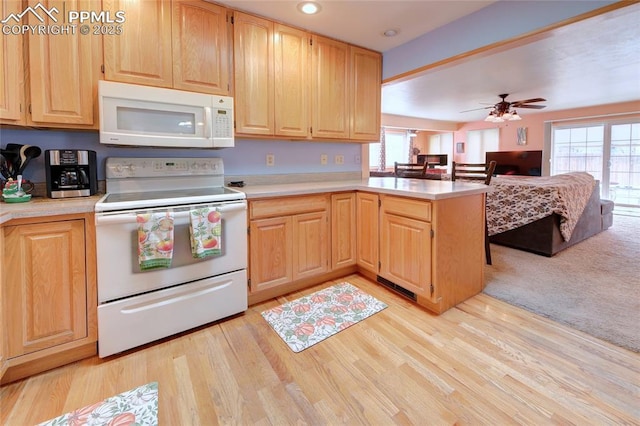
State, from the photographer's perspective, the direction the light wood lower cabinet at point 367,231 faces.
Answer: facing the viewer and to the left of the viewer

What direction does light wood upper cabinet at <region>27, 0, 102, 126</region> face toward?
toward the camera

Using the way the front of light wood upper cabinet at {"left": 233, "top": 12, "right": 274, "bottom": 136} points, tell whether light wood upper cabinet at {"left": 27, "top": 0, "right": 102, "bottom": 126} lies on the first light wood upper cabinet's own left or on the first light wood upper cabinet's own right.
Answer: on the first light wood upper cabinet's own right

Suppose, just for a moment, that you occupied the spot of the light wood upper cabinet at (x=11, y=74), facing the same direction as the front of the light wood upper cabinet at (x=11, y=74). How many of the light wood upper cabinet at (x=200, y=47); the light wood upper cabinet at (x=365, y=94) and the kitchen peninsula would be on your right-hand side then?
0

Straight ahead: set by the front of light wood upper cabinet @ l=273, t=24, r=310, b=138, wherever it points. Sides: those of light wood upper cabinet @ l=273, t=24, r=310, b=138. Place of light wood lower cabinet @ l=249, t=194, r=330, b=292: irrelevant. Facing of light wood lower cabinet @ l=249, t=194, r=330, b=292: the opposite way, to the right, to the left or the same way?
the same way

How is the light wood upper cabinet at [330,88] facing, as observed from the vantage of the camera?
facing the viewer and to the right of the viewer

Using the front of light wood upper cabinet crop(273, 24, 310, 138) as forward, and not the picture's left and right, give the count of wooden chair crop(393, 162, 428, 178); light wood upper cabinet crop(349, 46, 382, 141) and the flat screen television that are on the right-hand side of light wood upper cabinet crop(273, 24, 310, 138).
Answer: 0

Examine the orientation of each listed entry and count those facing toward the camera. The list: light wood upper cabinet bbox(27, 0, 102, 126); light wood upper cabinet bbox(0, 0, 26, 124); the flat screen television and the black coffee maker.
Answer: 4

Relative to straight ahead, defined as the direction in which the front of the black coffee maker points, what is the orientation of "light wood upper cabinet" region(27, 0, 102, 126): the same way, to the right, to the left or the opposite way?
the same way

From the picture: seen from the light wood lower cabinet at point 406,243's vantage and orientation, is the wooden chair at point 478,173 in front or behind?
behind

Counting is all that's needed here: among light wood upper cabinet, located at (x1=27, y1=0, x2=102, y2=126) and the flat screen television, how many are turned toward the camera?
2

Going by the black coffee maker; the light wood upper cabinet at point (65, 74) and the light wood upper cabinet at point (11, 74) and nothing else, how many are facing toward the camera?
3

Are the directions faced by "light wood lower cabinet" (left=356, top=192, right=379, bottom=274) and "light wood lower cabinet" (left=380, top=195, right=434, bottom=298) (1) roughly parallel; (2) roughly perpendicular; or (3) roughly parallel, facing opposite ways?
roughly parallel

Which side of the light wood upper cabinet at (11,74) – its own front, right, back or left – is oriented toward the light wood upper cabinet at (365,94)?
left
